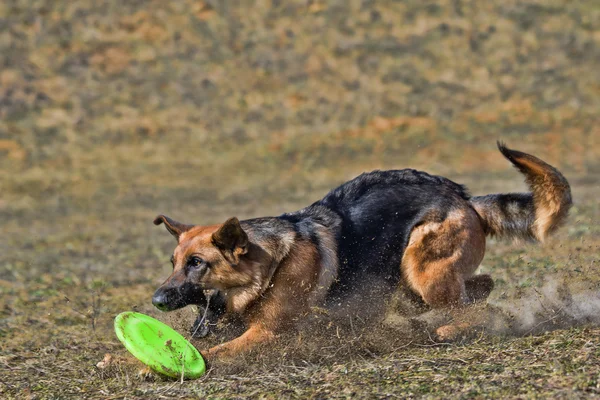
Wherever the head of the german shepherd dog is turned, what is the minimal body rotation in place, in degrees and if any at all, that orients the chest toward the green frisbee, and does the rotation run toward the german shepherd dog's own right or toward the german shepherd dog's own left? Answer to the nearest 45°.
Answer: approximately 45° to the german shepherd dog's own left

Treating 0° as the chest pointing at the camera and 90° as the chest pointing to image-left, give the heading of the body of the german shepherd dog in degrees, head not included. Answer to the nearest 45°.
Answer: approximately 90°
